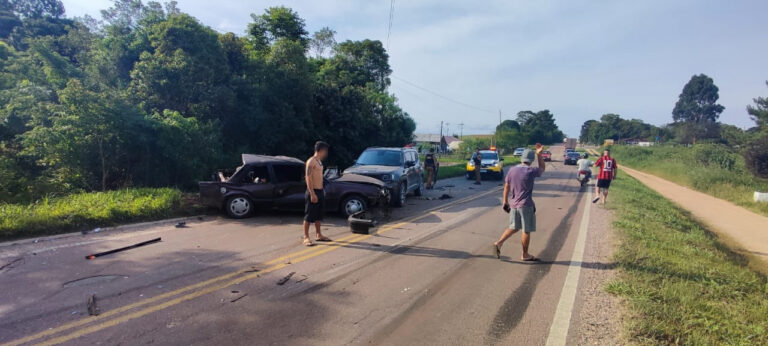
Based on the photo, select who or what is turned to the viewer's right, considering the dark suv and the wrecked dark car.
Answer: the wrecked dark car

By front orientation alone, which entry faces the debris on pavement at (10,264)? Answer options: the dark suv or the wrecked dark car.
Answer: the dark suv

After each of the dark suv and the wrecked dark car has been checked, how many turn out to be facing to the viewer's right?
1

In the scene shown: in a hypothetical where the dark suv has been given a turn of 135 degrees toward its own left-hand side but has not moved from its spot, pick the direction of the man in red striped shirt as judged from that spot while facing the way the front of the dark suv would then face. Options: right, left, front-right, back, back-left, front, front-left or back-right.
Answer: front

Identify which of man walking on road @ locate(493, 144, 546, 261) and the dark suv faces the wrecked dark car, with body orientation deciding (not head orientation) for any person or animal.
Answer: the dark suv

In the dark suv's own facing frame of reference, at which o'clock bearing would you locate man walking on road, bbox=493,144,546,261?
The man walking on road is roughly at 10 o'clock from the dark suv.

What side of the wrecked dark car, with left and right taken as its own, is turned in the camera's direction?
right

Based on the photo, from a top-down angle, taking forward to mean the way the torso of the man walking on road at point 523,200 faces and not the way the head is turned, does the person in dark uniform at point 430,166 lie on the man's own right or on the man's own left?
on the man's own left

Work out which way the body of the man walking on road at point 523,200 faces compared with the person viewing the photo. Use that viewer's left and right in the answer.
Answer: facing away from the viewer and to the right of the viewer

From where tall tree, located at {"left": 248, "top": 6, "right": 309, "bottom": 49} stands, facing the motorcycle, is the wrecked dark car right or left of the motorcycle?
right

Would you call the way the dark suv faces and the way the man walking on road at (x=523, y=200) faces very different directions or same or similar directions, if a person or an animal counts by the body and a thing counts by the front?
very different directions

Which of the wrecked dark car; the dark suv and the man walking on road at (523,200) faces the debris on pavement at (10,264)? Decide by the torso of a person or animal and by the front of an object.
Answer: the dark suv

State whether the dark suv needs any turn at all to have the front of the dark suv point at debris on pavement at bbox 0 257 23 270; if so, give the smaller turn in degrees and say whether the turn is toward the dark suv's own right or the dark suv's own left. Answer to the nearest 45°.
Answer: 0° — it already faces it

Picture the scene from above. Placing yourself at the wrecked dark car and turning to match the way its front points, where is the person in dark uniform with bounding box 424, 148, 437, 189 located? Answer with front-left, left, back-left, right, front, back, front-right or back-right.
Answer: front-left

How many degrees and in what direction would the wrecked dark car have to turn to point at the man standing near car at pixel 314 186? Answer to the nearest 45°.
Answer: approximately 90° to its right

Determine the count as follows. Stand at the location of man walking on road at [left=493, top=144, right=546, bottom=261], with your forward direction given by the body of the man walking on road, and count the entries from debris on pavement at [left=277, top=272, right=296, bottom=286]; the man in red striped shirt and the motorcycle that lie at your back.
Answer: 1

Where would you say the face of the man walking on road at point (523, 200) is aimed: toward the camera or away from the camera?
away from the camera

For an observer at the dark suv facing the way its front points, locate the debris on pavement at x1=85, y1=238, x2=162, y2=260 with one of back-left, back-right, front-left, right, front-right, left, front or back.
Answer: front
